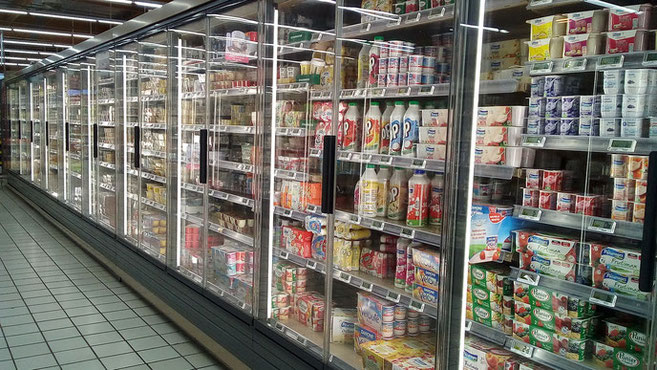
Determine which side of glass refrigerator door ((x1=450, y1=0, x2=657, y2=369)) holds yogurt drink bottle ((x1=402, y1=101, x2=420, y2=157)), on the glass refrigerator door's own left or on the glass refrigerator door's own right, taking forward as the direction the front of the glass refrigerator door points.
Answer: on the glass refrigerator door's own right

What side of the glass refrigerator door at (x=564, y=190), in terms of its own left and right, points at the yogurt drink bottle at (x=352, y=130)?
right

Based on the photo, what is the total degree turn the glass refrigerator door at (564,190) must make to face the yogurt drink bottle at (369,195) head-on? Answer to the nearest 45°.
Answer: approximately 90° to its right

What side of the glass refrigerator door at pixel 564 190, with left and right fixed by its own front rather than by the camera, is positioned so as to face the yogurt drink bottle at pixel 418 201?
right

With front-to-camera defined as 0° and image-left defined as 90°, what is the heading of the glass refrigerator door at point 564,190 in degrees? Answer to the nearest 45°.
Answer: approximately 45°

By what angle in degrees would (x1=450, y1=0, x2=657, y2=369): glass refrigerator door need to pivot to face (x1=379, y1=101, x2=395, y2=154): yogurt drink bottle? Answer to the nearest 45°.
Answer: approximately 90° to its right

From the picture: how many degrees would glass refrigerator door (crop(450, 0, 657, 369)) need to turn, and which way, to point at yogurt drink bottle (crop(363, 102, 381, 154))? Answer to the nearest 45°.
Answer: approximately 90° to its right
